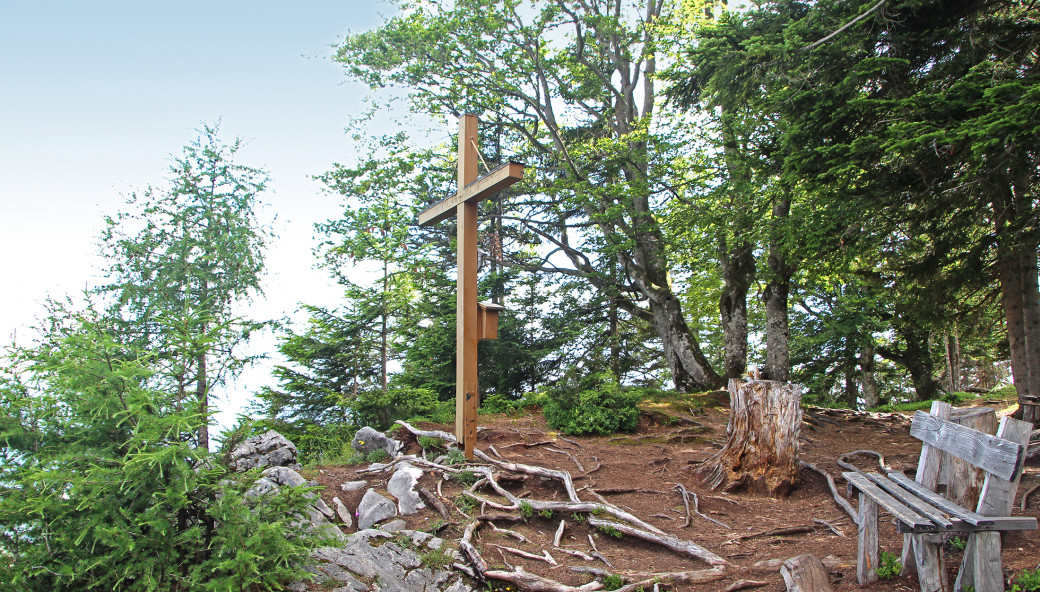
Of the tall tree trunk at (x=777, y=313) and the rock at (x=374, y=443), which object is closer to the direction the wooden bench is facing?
the rock

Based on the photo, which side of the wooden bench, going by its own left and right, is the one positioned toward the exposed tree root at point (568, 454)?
right

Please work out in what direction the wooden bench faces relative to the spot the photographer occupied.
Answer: facing the viewer and to the left of the viewer

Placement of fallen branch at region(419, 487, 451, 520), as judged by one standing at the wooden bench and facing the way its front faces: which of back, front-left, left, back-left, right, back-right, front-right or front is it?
front-right

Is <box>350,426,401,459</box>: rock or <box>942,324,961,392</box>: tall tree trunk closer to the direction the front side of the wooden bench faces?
the rock

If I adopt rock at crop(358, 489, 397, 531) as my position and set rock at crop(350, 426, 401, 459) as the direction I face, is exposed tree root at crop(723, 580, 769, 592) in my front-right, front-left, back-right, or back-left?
back-right

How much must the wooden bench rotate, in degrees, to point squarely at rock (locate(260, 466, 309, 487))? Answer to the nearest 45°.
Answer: approximately 45° to its right

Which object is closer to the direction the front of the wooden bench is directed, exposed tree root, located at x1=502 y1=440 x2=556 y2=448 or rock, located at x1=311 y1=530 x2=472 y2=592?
the rock

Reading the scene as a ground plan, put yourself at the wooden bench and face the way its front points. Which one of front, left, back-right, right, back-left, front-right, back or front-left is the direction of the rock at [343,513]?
front-right

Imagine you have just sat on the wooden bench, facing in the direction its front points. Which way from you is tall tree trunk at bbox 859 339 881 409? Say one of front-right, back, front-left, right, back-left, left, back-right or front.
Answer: back-right

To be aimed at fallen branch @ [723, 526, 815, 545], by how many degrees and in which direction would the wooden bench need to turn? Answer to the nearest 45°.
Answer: approximately 90° to its right

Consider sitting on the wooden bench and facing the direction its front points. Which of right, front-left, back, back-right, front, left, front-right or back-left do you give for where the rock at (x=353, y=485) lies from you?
front-right
